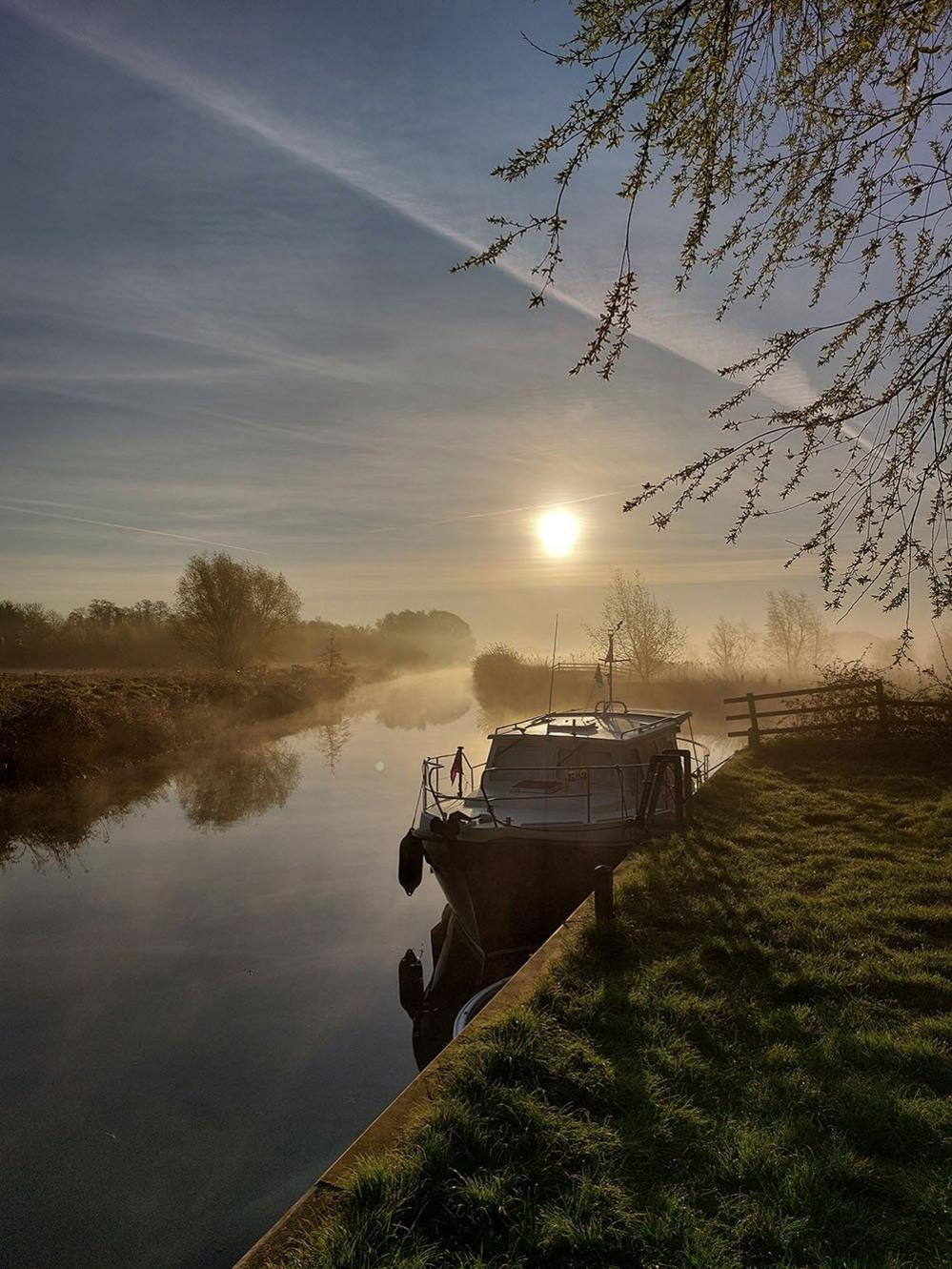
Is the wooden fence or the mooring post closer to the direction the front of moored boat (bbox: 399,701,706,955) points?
the mooring post

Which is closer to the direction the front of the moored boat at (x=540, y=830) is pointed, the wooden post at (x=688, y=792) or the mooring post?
the mooring post

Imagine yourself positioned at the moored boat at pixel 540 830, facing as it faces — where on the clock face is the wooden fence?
The wooden fence is roughly at 6 o'clock from the moored boat.

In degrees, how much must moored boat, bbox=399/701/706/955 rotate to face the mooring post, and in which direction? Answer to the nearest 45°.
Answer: approximately 45° to its left

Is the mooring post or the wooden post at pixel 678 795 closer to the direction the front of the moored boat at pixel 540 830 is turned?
the mooring post

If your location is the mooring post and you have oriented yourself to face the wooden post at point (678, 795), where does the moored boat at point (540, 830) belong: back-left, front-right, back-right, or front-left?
front-left

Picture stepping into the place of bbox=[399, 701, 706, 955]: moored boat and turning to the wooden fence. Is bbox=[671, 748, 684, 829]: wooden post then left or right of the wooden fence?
right

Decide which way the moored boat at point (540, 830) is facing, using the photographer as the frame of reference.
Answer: facing the viewer and to the left of the viewer
